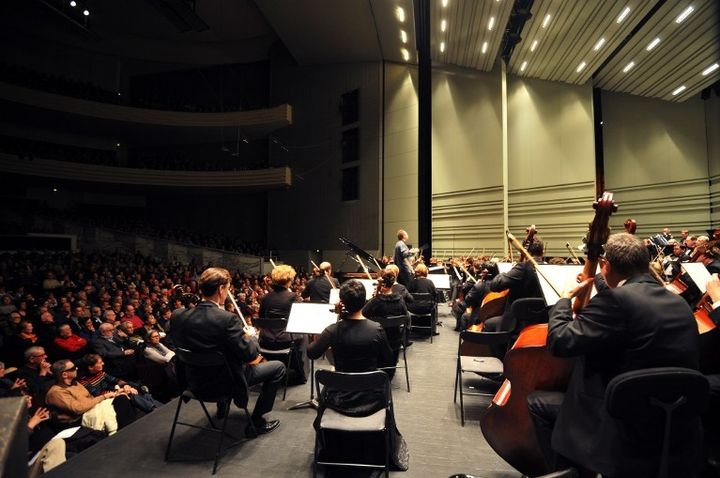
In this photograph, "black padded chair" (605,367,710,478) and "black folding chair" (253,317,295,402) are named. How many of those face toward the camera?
0

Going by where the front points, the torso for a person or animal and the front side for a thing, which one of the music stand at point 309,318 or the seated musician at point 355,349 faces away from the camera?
the seated musician

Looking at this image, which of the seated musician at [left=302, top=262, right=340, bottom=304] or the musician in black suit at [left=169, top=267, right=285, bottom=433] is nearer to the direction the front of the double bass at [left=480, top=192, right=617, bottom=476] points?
the seated musician

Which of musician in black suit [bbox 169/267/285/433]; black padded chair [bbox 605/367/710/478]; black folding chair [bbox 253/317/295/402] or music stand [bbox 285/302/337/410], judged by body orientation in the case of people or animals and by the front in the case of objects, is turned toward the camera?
the music stand

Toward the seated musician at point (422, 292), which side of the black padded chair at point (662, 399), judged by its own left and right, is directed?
front

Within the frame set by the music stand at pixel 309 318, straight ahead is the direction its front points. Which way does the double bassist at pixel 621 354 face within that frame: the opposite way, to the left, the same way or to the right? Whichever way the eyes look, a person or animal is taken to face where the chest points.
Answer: the opposite way

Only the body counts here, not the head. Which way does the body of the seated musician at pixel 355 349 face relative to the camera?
away from the camera

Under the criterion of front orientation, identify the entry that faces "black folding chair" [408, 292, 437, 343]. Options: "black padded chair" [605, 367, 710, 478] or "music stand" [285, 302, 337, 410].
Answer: "black padded chair" [605, 367, 710, 478]

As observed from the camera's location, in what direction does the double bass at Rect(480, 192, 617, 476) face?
facing away from the viewer and to the left of the viewer

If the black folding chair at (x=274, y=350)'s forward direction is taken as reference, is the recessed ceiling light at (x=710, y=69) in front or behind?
in front

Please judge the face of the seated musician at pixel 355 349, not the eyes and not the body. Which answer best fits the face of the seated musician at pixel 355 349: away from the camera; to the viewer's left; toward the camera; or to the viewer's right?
away from the camera

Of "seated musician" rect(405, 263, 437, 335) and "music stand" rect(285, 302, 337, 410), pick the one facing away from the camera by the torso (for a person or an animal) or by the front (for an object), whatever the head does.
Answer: the seated musician

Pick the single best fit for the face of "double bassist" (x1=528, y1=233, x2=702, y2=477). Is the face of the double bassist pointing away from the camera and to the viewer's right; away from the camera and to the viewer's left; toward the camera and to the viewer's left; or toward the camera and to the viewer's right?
away from the camera and to the viewer's left

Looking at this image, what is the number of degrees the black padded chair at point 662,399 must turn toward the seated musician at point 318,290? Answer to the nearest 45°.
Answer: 0° — it already faces them
